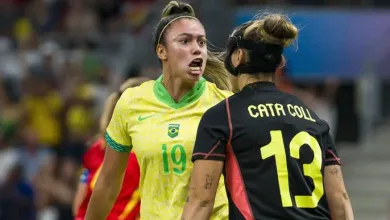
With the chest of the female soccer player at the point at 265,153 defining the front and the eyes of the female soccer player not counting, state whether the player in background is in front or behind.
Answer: in front

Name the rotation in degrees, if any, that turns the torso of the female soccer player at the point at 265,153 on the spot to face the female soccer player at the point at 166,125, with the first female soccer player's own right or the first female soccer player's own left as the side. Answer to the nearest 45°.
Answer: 0° — they already face them

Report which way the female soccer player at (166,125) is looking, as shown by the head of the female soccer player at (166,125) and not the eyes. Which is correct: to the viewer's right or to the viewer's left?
to the viewer's right

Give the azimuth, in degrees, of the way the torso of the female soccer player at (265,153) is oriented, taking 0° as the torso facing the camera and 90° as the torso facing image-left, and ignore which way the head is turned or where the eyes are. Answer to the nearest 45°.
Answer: approximately 135°

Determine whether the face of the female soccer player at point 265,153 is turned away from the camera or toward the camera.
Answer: away from the camera
